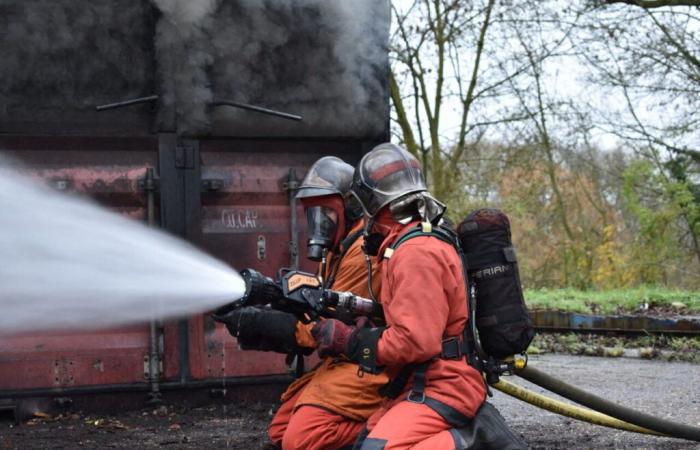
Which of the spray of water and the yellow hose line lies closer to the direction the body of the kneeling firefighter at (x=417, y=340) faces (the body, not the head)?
the spray of water

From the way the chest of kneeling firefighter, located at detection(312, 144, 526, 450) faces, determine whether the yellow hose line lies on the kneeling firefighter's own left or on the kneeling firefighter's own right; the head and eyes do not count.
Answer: on the kneeling firefighter's own right

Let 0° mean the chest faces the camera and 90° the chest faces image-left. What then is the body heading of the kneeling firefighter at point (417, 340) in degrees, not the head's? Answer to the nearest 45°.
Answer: approximately 90°

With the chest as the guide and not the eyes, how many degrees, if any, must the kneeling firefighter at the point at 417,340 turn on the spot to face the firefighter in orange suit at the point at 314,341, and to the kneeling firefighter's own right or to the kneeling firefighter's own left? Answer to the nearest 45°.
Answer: approximately 45° to the kneeling firefighter's own right

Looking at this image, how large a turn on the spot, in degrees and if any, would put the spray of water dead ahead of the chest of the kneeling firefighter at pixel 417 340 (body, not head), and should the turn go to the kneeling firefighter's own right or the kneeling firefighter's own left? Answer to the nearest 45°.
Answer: approximately 45° to the kneeling firefighter's own right

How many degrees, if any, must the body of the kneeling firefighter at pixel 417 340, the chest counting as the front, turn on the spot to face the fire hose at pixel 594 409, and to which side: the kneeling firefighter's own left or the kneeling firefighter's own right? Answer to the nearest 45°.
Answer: approximately 135° to the kneeling firefighter's own right
